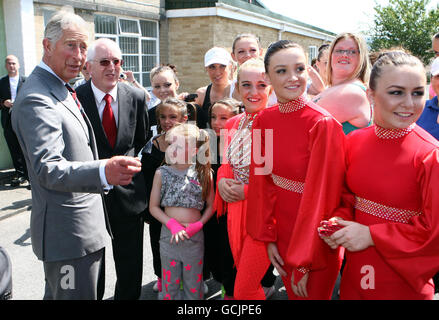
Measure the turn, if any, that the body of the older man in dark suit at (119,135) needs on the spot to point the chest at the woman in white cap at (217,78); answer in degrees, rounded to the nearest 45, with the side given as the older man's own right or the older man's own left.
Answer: approximately 135° to the older man's own left

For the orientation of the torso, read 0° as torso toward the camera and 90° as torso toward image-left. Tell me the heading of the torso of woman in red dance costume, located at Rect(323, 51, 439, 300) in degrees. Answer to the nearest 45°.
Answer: approximately 45°

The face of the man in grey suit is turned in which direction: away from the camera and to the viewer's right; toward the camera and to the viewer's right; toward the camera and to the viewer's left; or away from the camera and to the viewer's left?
toward the camera and to the viewer's right

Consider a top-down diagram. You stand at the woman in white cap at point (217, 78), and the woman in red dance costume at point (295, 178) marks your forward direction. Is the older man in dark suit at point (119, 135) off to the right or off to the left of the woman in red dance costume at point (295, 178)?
right

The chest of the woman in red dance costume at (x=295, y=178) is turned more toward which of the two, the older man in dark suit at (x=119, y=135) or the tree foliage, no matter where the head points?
the older man in dark suit

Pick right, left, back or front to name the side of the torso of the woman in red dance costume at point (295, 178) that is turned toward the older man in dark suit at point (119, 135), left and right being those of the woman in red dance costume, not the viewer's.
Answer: right
